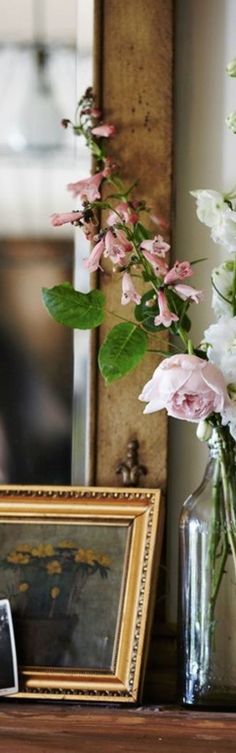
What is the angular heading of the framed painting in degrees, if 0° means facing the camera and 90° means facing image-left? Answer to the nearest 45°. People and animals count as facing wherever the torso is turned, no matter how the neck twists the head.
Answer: approximately 0°
